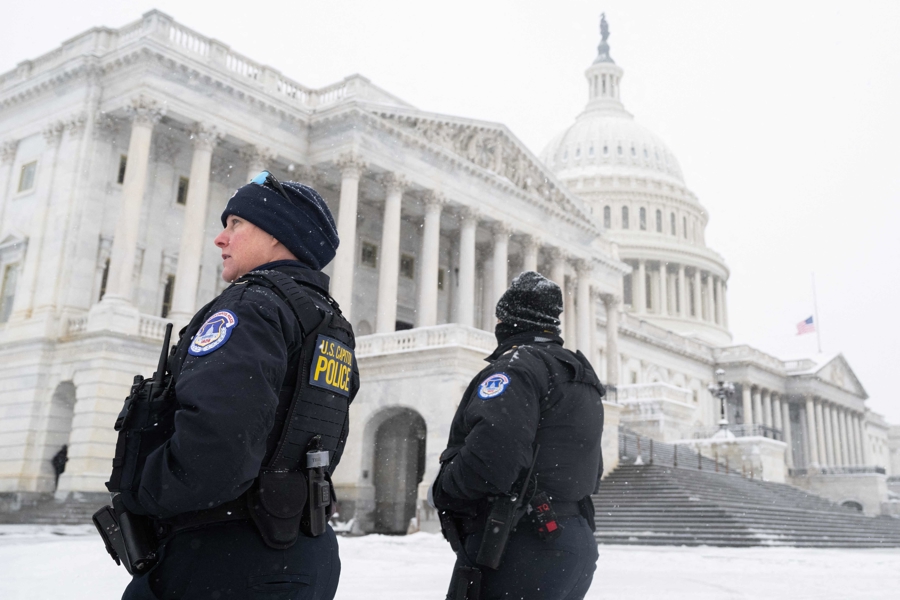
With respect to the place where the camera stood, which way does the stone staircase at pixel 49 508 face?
facing the viewer

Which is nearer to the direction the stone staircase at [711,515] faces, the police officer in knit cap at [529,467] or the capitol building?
the police officer in knit cap

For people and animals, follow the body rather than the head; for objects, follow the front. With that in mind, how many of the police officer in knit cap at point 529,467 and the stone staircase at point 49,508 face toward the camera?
1

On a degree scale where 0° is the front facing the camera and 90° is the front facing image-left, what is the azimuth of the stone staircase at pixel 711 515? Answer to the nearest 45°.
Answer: approximately 315°

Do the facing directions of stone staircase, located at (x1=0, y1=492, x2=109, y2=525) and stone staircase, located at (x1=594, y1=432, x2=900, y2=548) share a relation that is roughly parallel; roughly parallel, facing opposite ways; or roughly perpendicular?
roughly parallel

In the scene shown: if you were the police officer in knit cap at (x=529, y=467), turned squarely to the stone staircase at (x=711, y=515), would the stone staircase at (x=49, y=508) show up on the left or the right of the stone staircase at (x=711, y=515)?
left

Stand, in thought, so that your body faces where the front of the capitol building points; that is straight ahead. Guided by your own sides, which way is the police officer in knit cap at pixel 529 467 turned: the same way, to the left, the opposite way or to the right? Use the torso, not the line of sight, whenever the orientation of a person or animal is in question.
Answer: the opposite way

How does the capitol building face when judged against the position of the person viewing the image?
facing the viewer and to the right of the viewer

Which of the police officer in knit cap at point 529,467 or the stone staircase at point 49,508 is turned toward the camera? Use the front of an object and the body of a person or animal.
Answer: the stone staircase

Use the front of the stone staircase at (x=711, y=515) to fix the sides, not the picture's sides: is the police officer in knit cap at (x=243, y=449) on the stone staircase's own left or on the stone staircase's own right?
on the stone staircase's own right

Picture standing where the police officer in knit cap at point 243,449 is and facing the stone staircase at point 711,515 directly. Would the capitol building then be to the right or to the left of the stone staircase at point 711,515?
left

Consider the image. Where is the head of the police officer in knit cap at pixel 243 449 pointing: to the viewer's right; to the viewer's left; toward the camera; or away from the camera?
to the viewer's left

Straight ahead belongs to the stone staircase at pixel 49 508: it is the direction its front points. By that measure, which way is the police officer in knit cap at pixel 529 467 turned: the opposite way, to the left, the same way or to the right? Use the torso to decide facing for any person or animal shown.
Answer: the opposite way

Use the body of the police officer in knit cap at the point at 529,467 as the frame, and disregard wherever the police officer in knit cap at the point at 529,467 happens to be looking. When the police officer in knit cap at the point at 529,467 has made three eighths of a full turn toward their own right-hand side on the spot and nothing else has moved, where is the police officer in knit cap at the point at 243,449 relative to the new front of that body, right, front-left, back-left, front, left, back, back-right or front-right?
back-right

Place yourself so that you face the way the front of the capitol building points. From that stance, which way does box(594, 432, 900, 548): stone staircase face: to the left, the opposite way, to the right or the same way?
the same way

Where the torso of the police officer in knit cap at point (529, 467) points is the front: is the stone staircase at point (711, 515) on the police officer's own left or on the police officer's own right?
on the police officer's own right
